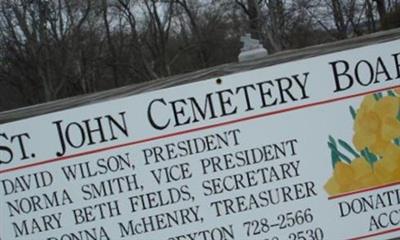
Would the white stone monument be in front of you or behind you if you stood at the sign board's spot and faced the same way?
behind

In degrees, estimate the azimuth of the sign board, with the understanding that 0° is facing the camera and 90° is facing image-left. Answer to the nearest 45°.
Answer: approximately 0°
